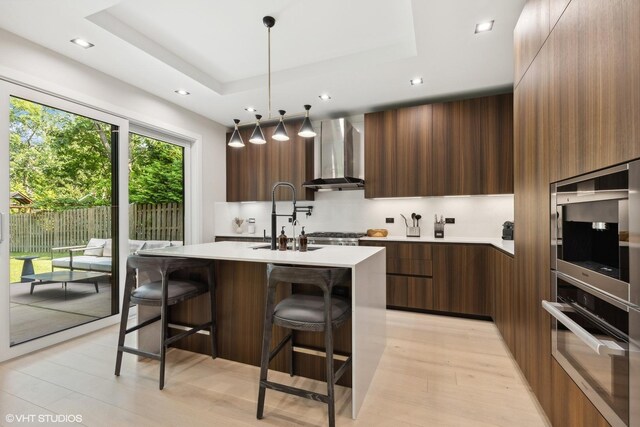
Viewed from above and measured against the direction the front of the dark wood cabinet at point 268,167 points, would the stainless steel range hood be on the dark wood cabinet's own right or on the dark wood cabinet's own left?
on the dark wood cabinet's own left

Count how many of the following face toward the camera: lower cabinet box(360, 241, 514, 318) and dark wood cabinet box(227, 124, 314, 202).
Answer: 2

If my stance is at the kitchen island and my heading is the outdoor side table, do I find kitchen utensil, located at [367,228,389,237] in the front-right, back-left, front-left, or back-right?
back-right

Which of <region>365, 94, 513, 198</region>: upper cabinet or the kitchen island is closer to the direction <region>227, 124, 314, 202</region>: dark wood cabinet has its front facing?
the kitchen island

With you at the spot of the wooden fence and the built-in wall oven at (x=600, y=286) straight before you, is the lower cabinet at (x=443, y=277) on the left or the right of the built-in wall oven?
left

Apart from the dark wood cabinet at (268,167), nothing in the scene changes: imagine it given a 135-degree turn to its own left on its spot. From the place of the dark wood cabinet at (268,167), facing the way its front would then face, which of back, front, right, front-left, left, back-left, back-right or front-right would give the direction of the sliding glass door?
back

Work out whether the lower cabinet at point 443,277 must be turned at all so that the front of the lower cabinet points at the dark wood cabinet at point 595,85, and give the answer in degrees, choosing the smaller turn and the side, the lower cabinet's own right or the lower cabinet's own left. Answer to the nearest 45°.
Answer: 0° — it already faces it

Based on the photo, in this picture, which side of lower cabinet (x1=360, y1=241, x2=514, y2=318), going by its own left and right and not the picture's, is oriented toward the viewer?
front

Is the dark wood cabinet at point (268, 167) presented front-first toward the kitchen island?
yes

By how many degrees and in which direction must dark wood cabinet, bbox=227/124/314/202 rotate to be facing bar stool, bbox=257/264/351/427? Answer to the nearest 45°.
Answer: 0° — it already faces it

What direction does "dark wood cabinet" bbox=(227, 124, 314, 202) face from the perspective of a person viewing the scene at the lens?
facing the viewer

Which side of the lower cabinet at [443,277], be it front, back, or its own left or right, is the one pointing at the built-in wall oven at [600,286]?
front

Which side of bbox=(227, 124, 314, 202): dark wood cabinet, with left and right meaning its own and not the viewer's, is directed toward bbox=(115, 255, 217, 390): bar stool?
front

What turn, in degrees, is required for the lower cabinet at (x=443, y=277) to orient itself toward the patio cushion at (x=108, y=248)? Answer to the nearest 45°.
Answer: approximately 45° to its right

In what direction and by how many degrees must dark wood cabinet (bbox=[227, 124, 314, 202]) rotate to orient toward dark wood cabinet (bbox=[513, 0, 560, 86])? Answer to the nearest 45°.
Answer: approximately 45° to its left

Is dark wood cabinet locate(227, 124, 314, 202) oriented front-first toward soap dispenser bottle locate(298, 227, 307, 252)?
yes
